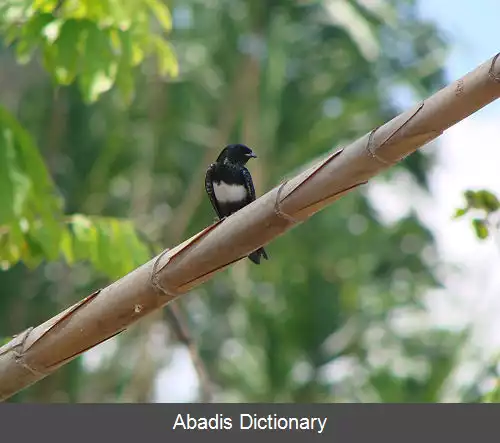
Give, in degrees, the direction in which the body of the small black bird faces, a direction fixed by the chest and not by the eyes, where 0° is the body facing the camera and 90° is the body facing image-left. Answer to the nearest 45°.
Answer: approximately 0°

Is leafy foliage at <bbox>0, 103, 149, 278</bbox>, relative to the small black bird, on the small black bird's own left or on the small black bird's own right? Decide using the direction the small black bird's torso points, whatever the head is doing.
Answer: on the small black bird's own right

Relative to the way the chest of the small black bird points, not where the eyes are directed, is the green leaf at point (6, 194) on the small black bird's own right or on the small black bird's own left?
on the small black bird's own right

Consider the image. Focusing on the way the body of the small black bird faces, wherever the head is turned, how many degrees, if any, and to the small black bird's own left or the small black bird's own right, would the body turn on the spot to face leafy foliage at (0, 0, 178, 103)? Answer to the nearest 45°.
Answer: approximately 135° to the small black bird's own right
